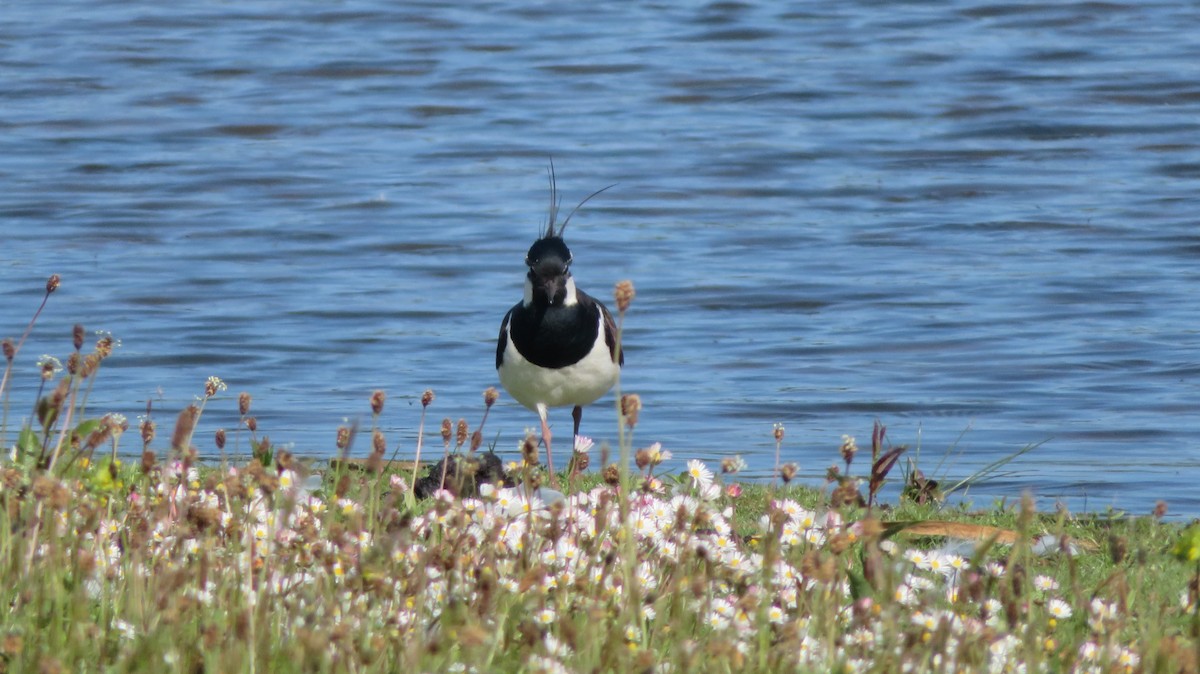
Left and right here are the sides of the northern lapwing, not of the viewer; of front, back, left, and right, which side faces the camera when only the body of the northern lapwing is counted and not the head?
front
